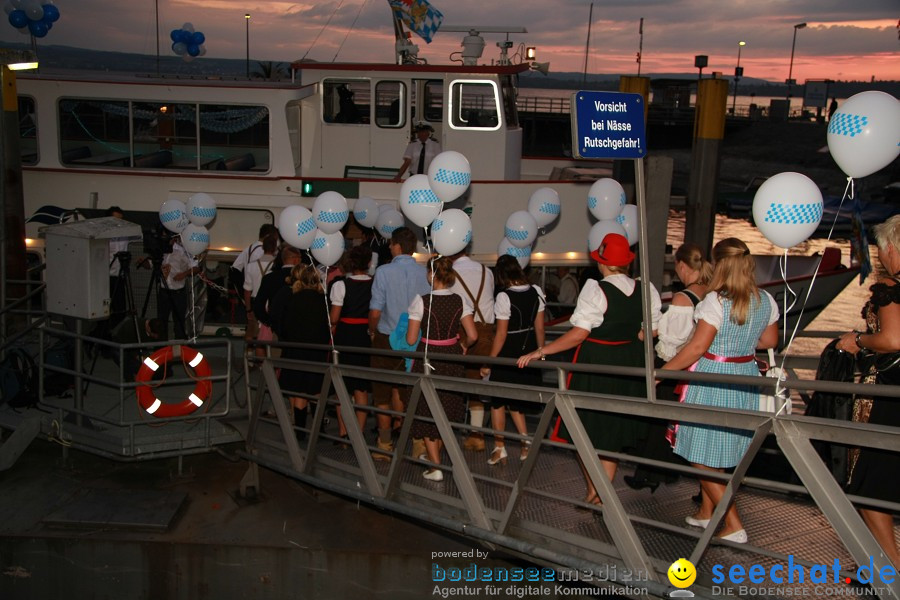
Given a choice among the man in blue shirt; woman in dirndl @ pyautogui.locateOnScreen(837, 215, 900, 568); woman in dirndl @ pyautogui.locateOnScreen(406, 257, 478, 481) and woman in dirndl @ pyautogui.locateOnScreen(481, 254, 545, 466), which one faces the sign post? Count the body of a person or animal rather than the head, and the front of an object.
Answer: woman in dirndl @ pyautogui.locateOnScreen(837, 215, 900, 568)

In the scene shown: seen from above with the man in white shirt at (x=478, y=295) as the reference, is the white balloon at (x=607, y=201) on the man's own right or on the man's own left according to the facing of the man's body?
on the man's own right

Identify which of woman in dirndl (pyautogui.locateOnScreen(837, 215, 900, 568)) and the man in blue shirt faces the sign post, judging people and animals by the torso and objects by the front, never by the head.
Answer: the woman in dirndl

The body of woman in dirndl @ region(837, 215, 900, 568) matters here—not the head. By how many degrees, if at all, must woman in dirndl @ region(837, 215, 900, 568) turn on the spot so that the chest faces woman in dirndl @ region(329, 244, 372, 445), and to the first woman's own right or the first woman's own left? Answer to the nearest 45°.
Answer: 0° — they already face them

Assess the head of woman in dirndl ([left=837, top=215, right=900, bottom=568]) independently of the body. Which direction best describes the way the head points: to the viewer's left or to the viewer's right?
to the viewer's left

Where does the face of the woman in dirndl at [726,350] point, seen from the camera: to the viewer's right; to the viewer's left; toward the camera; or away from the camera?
away from the camera

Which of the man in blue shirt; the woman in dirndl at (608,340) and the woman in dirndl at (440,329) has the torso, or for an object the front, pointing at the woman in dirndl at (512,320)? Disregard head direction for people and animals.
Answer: the woman in dirndl at (608,340)

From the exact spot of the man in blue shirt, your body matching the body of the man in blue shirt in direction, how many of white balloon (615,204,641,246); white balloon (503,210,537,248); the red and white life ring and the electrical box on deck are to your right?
2

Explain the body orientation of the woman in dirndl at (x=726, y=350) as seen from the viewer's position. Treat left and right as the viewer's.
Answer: facing away from the viewer and to the left of the viewer

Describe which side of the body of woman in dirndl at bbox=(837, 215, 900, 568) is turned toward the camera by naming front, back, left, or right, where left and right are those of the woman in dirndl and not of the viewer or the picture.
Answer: left

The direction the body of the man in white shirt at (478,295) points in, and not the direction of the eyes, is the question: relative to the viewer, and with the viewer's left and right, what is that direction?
facing away from the viewer and to the left of the viewer

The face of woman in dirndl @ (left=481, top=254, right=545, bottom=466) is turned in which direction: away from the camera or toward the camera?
away from the camera
